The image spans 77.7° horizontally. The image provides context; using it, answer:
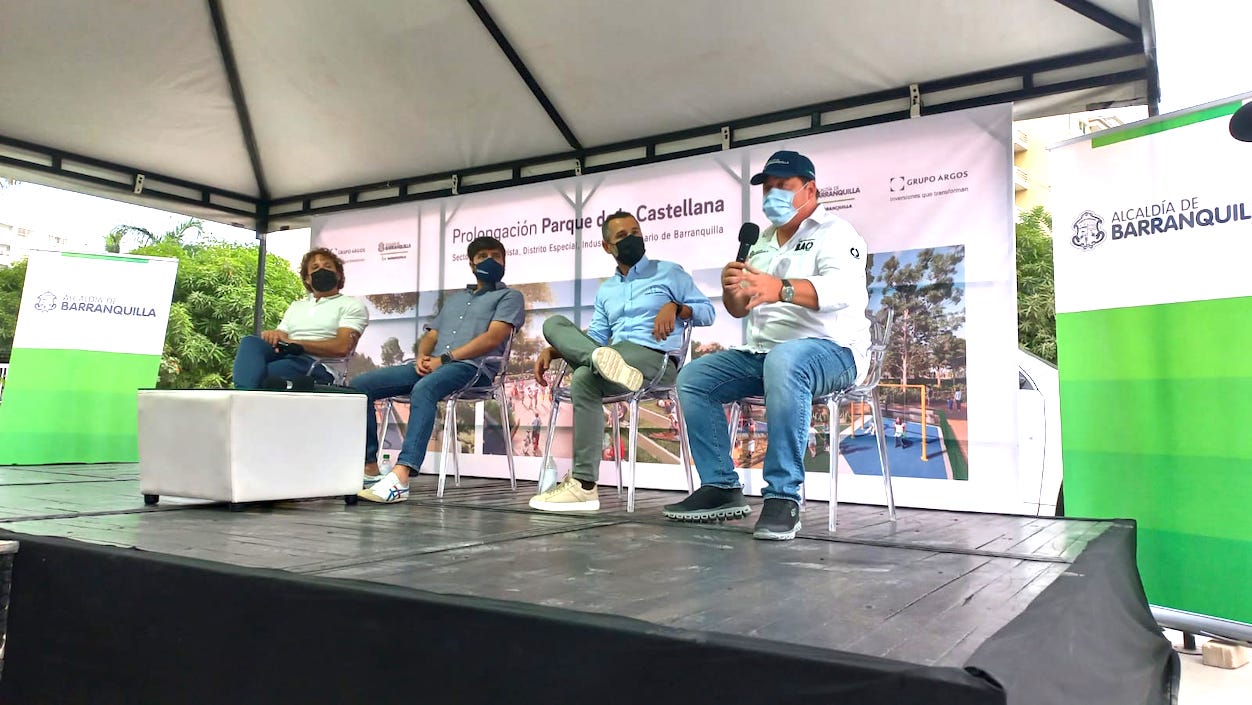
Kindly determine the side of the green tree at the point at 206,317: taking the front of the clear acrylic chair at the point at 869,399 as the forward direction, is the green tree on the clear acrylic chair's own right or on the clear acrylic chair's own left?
on the clear acrylic chair's own right

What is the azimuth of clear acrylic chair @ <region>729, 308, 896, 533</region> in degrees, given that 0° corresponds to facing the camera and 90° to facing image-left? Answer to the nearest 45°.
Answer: approximately 45°

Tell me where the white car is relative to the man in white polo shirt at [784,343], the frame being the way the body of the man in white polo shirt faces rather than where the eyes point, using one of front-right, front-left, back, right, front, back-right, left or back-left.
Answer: back

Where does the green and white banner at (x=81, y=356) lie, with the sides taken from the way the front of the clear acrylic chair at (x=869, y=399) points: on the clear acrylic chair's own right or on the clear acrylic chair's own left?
on the clear acrylic chair's own right

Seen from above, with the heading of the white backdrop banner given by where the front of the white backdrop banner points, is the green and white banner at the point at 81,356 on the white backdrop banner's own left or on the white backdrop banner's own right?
on the white backdrop banner's own right

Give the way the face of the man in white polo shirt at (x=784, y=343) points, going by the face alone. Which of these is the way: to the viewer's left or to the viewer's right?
to the viewer's left
